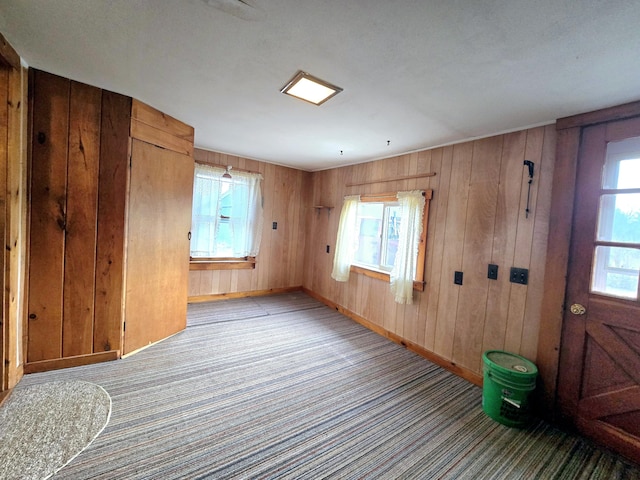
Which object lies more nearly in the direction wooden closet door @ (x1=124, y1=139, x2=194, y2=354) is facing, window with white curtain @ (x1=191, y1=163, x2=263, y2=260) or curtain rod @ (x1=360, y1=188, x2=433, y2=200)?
the curtain rod

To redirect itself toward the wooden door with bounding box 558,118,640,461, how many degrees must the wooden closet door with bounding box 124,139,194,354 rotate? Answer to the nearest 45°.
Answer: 0° — it already faces it

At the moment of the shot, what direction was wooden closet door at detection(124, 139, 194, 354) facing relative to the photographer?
facing the viewer and to the right of the viewer

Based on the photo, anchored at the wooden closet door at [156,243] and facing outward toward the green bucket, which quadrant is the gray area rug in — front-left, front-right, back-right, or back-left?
front-right

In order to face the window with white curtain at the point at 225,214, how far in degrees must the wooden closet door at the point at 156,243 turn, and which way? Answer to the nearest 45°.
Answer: approximately 90° to its left

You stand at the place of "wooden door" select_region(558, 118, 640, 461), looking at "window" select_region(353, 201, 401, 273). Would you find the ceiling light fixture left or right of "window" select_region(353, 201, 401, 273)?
left

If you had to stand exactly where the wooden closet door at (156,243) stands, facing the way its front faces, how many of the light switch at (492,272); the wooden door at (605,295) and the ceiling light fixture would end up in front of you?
3

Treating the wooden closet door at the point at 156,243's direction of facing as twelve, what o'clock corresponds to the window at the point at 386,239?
The window is roughly at 11 o'clock from the wooden closet door.

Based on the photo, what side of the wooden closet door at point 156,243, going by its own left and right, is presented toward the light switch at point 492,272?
front

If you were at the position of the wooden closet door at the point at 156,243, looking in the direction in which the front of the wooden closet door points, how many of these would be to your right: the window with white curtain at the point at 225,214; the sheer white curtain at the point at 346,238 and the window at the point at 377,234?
0

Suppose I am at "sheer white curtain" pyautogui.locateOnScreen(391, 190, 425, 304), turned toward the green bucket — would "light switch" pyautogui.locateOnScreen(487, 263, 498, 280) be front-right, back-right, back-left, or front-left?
front-left

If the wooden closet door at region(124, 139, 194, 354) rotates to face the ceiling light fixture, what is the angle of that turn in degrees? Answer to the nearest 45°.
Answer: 0° — it already faces it

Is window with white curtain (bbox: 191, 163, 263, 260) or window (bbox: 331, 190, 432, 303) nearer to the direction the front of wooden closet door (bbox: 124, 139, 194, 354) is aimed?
the window

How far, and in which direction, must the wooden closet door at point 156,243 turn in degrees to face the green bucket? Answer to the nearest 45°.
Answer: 0° — it already faces it

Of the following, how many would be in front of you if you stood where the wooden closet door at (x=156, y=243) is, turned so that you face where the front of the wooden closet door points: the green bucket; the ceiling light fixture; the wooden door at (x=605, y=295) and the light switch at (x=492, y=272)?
4

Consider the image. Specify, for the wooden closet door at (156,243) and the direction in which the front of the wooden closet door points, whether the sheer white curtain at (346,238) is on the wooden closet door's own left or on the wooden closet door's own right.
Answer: on the wooden closet door's own left

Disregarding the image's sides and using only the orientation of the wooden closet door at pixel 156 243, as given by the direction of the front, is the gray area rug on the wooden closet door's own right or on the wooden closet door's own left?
on the wooden closet door's own right

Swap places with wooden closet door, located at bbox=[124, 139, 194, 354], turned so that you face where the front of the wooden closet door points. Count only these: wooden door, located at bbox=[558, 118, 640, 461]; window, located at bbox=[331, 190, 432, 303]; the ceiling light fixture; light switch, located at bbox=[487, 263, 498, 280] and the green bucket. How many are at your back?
0

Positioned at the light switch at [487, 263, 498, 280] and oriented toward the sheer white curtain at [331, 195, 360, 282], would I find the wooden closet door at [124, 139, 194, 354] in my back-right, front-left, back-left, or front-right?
front-left
